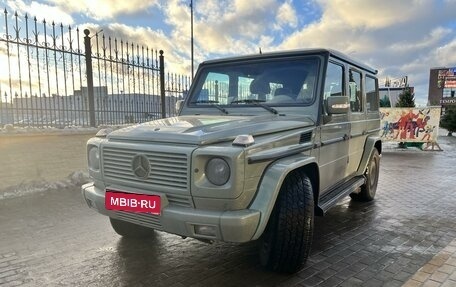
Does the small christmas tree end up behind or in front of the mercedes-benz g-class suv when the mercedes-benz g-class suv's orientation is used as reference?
behind

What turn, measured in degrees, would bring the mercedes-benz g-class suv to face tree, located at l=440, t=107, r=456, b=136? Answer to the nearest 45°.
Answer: approximately 180°

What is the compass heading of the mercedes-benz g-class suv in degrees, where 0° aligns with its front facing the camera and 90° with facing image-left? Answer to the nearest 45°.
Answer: approximately 45°
